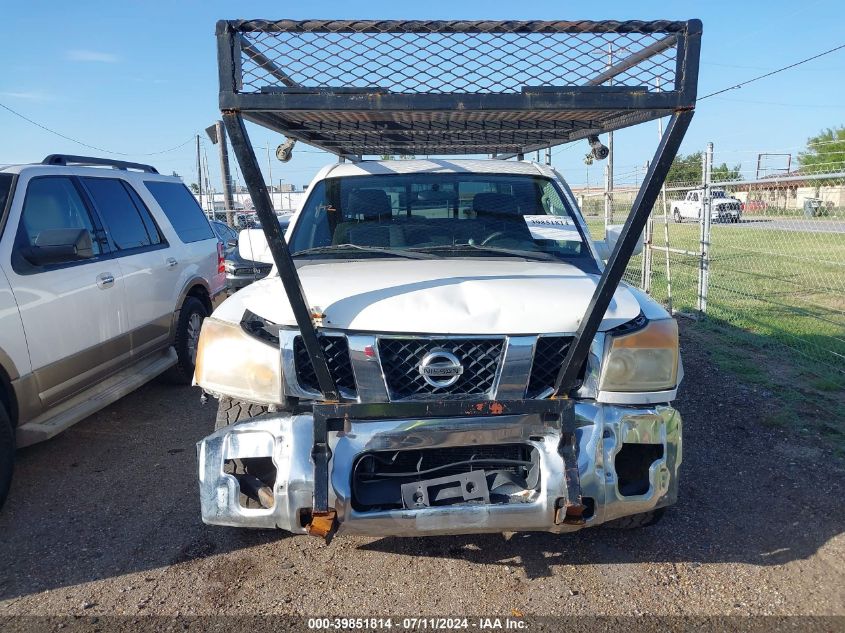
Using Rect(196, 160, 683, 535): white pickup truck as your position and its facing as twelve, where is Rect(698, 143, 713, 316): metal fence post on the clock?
The metal fence post is roughly at 7 o'clock from the white pickup truck.

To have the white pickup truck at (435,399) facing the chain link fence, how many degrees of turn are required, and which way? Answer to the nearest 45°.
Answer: approximately 135° to its left

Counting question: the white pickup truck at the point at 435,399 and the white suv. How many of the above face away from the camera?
0

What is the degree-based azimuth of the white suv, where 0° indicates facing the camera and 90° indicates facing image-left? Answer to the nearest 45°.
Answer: approximately 45°

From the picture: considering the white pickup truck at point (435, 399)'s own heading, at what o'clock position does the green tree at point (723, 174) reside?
The green tree is roughly at 7 o'clock from the white pickup truck.

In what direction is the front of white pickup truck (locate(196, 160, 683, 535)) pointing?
toward the camera

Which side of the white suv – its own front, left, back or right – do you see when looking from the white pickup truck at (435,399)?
left
